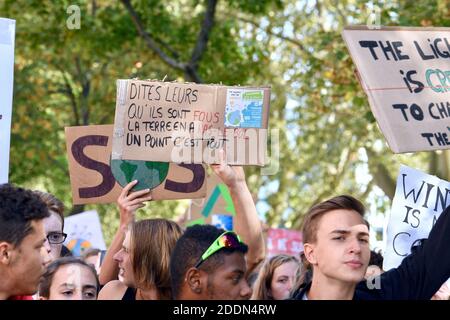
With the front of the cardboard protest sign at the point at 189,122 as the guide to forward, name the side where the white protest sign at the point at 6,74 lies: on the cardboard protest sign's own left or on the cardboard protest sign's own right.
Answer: on the cardboard protest sign's own right

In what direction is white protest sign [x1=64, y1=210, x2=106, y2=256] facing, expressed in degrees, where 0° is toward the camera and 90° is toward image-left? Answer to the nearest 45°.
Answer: approximately 0°

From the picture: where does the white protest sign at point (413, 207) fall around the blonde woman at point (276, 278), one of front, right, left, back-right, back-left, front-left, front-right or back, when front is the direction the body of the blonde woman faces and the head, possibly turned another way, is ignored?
front-left

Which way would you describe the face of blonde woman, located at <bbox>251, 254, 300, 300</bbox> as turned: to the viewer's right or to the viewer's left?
to the viewer's right

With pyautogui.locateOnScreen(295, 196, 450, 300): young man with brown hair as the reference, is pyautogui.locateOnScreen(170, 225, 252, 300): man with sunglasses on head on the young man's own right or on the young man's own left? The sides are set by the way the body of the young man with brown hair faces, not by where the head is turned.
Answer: on the young man's own right

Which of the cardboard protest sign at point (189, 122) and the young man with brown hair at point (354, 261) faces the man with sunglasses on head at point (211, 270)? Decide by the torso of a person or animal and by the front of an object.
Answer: the cardboard protest sign

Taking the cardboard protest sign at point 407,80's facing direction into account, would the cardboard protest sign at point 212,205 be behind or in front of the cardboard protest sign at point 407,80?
behind

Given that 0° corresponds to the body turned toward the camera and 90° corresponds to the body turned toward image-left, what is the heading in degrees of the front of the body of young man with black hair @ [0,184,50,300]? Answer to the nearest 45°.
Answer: approximately 270°

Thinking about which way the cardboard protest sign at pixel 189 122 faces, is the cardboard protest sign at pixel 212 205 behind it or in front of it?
behind
